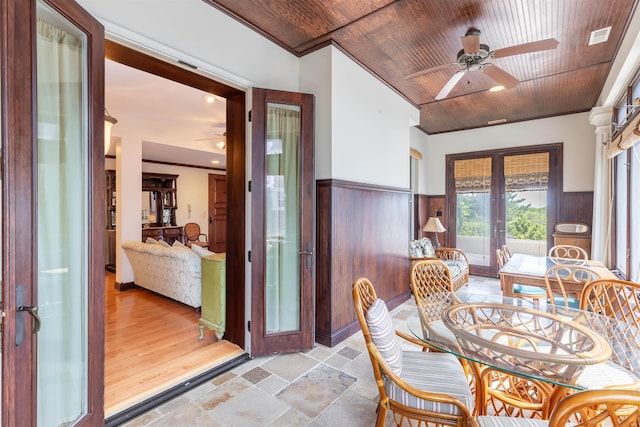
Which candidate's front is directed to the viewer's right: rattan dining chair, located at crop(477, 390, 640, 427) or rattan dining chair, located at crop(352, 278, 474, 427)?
rattan dining chair, located at crop(352, 278, 474, 427)

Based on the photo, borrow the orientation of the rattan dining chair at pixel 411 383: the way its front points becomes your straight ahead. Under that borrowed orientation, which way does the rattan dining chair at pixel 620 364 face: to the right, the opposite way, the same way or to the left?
the opposite way

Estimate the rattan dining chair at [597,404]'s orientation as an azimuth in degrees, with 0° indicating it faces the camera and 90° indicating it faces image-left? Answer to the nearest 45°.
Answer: approximately 135°

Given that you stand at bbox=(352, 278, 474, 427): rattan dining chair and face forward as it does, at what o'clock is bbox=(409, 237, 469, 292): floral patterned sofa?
The floral patterned sofa is roughly at 9 o'clock from the rattan dining chair.

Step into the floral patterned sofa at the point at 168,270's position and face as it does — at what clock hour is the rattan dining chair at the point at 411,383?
The rattan dining chair is roughly at 4 o'clock from the floral patterned sofa.

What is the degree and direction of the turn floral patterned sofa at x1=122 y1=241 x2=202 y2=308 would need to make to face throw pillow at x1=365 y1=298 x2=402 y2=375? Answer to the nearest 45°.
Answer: approximately 135° to its right

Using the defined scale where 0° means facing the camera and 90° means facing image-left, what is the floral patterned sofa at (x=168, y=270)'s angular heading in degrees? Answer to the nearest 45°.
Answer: approximately 225°

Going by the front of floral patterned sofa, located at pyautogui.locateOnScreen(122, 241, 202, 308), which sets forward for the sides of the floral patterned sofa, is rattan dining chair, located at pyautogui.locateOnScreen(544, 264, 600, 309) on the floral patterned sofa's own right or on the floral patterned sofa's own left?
on the floral patterned sofa's own right

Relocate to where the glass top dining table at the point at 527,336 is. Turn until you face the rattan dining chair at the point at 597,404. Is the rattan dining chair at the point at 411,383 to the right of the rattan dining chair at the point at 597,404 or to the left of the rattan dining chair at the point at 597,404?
right

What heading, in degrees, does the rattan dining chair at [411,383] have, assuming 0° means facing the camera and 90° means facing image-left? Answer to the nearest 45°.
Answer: approximately 270°

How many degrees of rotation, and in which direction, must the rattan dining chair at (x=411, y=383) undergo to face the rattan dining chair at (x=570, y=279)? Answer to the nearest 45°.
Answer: approximately 45° to its left

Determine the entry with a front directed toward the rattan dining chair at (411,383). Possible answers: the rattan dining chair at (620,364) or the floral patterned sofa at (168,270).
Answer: the rattan dining chair at (620,364)
